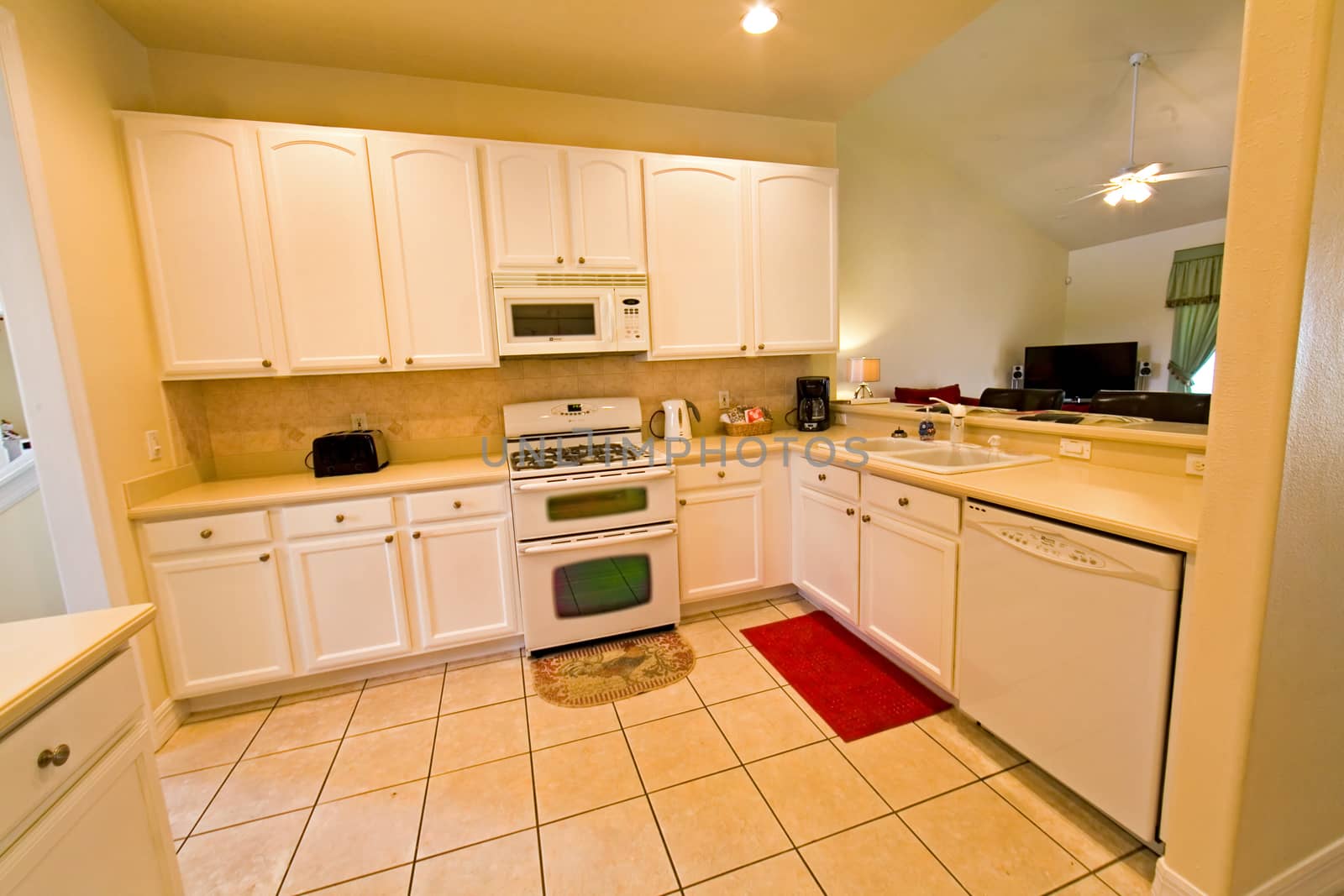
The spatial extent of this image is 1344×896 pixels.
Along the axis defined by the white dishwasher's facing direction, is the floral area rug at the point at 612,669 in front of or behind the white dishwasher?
in front

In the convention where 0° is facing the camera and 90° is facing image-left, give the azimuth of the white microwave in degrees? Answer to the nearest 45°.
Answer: approximately 0°

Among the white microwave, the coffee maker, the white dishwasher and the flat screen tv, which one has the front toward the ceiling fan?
the flat screen tv

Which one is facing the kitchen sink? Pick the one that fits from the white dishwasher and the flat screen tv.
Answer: the flat screen tv

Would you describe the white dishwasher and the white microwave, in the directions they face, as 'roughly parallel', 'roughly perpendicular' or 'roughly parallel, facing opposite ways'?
roughly perpendicular

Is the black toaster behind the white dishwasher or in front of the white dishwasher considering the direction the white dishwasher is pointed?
in front

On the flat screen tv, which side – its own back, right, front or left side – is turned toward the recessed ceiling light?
front

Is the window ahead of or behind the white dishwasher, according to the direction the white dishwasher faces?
behind

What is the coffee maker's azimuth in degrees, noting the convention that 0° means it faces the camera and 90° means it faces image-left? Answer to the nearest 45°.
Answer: approximately 0°

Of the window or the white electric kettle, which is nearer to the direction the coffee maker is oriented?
the white electric kettle

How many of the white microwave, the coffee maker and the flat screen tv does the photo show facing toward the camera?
3

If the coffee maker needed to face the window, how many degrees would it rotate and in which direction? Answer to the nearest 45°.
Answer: approximately 135° to its left
